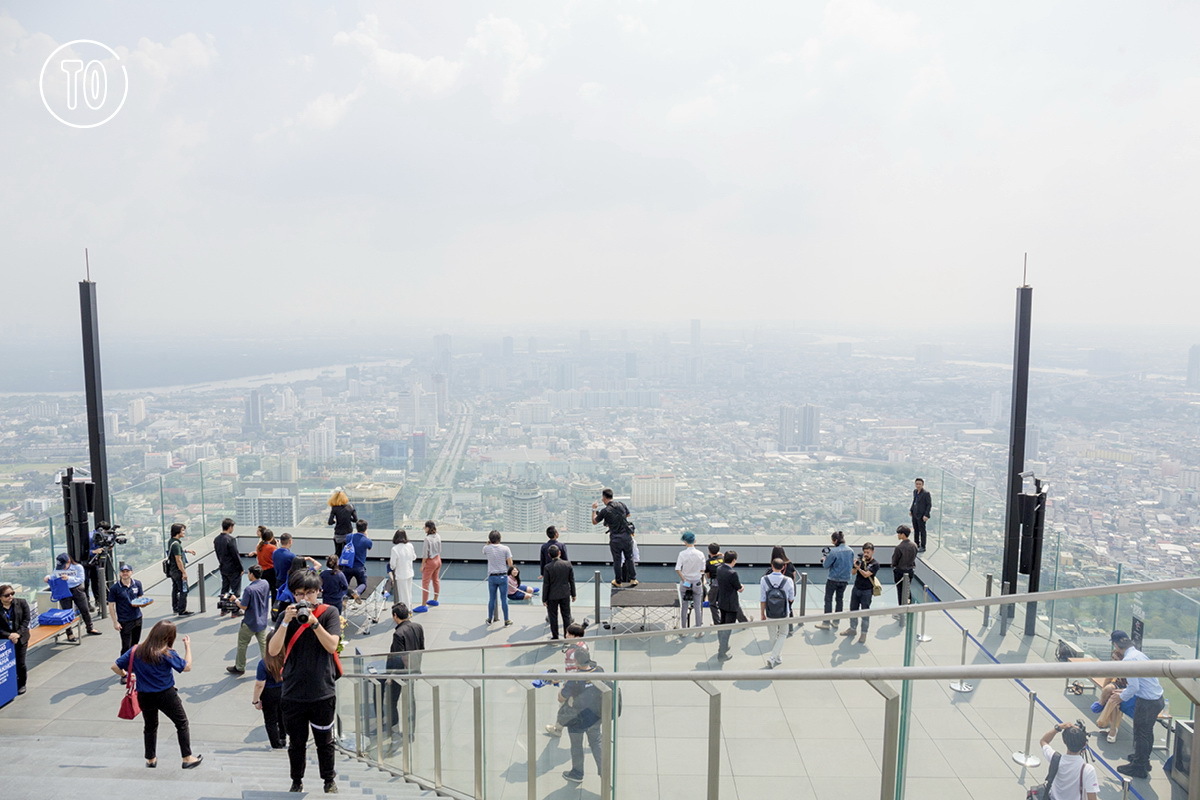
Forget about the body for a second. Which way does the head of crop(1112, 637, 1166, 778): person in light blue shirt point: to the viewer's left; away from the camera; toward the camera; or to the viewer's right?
to the viewer's left

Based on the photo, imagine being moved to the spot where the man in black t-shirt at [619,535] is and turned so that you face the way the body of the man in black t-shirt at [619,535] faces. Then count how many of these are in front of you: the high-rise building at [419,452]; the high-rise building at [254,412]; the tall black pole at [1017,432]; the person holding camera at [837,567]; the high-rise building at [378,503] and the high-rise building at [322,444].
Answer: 4

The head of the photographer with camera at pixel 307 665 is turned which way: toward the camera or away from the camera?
toward the camera

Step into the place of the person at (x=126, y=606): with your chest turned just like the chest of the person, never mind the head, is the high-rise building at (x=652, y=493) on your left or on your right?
on your left

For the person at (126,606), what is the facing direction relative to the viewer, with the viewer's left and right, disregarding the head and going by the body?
facing the viewer

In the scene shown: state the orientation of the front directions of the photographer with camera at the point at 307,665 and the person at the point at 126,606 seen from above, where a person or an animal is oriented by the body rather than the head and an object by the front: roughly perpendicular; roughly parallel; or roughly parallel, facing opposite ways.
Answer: roughly parallel

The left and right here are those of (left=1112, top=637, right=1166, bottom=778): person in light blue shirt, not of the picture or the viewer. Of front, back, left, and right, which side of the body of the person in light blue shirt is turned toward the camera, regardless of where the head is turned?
left

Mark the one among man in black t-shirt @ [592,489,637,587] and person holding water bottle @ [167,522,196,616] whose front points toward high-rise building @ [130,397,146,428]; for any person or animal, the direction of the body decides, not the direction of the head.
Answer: the man in black t-shirt

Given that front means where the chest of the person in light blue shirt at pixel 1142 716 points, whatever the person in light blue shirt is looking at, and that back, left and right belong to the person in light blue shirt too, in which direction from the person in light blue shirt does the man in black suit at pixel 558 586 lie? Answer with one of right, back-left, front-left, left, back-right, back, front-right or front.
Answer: front-right

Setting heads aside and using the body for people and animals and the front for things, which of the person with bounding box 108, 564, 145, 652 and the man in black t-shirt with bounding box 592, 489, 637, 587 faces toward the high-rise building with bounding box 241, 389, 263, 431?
the man in black t-shirt

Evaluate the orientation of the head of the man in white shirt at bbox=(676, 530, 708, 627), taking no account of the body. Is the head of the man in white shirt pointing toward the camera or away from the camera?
away from the camera

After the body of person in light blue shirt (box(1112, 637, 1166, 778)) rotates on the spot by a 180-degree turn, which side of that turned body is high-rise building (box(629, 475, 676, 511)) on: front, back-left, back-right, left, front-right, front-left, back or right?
back-left
